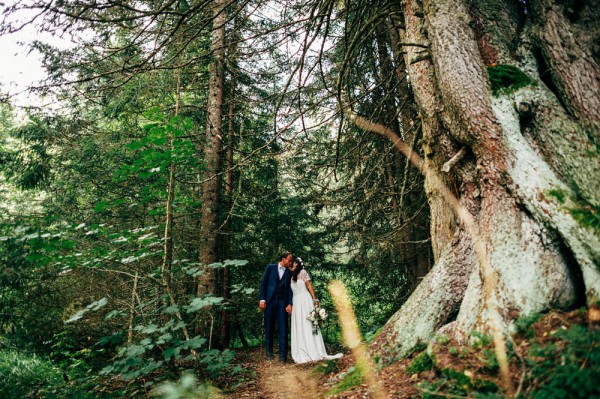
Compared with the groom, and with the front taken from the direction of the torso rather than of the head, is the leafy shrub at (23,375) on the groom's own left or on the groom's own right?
on the groom's own right

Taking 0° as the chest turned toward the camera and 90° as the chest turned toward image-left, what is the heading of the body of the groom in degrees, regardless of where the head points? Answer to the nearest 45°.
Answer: approximately 0°

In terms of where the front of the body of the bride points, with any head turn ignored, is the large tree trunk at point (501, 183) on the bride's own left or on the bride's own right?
on the bride's own left

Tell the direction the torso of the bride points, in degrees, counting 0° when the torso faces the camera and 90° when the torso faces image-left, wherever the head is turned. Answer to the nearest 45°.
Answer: approximately 45°
